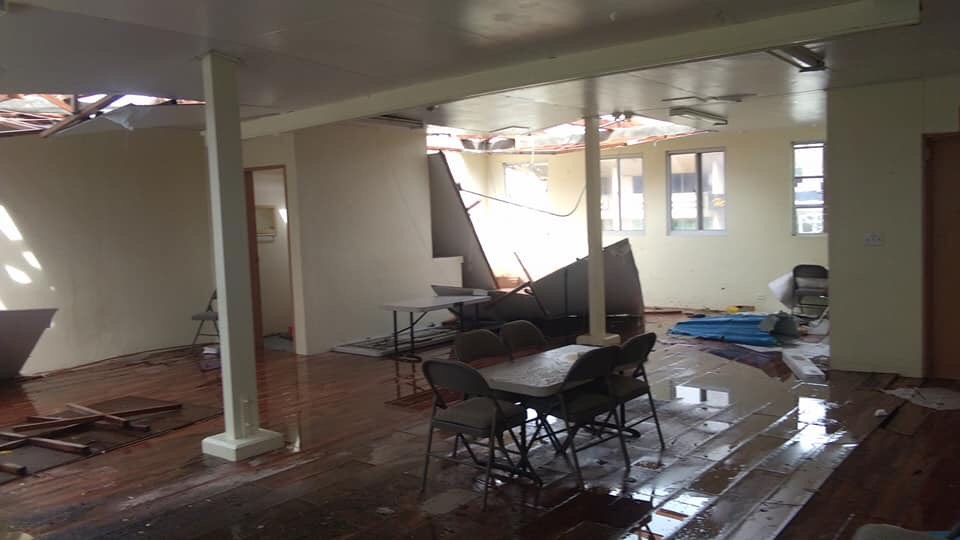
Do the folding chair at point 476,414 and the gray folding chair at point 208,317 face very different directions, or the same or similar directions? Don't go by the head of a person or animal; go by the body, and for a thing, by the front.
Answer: very different directions

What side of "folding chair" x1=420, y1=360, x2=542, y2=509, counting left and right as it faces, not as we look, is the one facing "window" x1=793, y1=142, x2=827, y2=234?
front

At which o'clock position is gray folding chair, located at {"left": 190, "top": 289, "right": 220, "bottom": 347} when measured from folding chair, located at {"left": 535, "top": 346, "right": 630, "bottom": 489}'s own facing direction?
The gray folding chair is roughly at 12 o'clock from the folding chair.

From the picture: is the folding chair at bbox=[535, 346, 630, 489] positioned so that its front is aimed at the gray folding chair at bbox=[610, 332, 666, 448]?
no

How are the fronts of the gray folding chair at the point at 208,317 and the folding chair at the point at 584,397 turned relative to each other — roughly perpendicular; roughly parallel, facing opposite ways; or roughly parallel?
roughly perpendicular

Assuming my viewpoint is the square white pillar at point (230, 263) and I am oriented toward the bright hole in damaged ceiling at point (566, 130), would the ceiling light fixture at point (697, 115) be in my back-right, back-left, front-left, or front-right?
front-right

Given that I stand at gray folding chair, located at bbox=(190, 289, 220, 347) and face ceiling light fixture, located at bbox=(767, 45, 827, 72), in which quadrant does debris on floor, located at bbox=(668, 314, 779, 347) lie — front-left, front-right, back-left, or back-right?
front-left

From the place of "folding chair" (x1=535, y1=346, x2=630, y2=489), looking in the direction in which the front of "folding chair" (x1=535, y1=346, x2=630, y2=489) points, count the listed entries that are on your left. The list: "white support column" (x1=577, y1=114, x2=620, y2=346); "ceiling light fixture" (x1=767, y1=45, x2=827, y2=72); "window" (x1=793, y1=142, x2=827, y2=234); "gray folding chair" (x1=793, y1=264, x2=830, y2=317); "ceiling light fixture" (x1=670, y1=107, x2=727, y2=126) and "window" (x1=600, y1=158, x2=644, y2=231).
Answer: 0

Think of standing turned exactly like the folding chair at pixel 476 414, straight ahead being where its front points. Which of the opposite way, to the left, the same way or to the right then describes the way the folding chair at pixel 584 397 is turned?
to the left

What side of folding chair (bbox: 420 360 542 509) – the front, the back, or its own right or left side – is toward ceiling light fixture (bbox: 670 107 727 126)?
front

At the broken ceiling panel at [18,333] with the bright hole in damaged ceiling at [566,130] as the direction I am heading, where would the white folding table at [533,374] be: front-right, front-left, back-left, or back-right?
front-right

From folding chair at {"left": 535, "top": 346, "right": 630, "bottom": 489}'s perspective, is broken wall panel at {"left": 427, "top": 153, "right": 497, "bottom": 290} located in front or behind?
in front

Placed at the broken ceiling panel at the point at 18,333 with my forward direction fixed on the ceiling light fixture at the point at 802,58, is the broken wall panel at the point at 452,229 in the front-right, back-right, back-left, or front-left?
front-left

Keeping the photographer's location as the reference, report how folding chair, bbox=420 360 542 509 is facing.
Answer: facing away from the viewer and to the right of the viewer

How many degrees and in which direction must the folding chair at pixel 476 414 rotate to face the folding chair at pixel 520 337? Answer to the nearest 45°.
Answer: approximately 45° to its left

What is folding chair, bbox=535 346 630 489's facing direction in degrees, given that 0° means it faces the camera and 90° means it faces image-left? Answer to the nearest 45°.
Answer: approximately 135°

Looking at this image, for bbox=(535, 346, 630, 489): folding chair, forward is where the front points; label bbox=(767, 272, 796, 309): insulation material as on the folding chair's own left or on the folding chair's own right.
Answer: on the folding chair's own right
